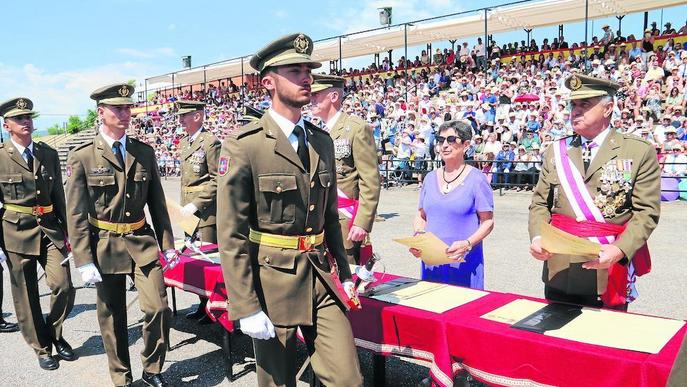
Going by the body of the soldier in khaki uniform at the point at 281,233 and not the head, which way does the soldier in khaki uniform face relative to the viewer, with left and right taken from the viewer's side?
facing the viewer and to the right of the viewer

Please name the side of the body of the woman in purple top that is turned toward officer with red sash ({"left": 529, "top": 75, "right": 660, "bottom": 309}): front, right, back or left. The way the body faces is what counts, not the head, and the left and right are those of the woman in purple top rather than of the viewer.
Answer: left

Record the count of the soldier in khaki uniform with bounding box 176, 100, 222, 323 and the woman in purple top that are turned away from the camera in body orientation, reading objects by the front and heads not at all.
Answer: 0

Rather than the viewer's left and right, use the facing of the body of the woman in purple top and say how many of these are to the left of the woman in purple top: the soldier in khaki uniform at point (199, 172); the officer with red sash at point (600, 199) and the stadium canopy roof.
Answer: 1

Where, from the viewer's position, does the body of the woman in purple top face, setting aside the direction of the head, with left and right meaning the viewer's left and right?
facing the viewer and to the left of the viewer

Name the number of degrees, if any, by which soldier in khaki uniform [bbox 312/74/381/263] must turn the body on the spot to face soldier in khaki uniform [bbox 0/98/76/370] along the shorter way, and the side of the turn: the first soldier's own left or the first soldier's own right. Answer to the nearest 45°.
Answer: approximately 45° to the first soldier's own right

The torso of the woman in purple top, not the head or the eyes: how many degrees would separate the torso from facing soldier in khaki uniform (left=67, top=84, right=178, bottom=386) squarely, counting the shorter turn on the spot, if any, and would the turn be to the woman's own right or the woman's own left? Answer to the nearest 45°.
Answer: approximately 45° to the woman's own right

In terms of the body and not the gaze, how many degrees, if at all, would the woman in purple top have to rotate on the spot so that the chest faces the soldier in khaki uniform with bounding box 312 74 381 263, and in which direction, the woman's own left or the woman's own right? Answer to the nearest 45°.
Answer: approximately 45° to the woman's own right

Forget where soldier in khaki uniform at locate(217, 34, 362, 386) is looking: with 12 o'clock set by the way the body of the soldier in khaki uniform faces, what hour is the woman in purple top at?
The woman in purple top is roughly at 9 o'clock from the soldier in khaki uniform.

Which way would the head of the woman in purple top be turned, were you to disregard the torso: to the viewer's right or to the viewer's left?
to the viewer's left

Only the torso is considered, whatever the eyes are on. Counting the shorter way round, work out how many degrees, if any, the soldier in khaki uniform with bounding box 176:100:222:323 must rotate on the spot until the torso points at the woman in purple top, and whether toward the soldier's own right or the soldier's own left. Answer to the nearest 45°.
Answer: approximately 90° to the soldier's own left

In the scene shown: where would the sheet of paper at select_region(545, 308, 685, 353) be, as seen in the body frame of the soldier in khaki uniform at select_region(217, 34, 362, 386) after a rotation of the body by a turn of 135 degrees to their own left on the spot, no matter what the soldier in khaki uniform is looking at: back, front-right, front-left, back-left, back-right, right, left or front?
right

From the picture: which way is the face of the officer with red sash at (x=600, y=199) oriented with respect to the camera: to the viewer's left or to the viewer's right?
to the viewer's left

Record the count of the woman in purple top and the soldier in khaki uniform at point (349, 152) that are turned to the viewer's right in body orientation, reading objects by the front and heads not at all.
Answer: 0

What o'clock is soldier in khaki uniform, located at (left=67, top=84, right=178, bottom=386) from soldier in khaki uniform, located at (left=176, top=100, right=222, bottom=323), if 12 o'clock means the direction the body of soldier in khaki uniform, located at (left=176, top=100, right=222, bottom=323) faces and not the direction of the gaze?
soldier in khaki uniform, located at (left=67, top=84, right=178, bottom=386) is roughly at 11 o'clock from soldier in khaki uniform, located at (left=176, top=100, right=222, bottom=323).

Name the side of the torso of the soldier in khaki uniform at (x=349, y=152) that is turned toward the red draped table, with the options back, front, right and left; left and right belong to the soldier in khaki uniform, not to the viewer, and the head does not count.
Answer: left

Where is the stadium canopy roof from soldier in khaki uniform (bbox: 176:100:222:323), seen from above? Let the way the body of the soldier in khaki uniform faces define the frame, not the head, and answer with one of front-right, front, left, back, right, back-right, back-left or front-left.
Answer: back
